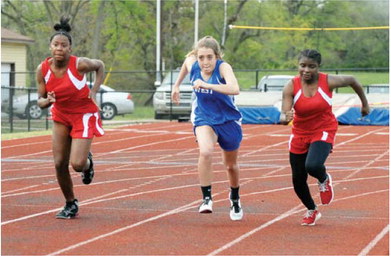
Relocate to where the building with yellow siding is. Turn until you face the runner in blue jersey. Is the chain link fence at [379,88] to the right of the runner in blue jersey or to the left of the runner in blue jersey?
left

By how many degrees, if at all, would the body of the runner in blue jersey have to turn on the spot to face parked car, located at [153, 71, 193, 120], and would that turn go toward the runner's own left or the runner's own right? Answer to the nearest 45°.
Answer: approximately 180°

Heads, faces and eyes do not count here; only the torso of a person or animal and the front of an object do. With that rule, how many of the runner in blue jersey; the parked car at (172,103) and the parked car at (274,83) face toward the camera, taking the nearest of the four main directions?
2

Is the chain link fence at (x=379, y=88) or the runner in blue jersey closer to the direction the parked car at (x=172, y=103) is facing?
the runner in blue jersey
